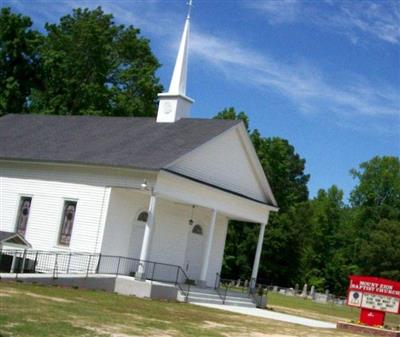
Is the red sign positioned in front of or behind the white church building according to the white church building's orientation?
in front

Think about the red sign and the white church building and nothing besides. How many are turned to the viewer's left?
0

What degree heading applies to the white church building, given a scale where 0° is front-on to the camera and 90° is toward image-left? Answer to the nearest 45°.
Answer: approximately 315°

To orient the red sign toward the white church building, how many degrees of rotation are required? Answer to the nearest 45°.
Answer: approximately 90° to its right
